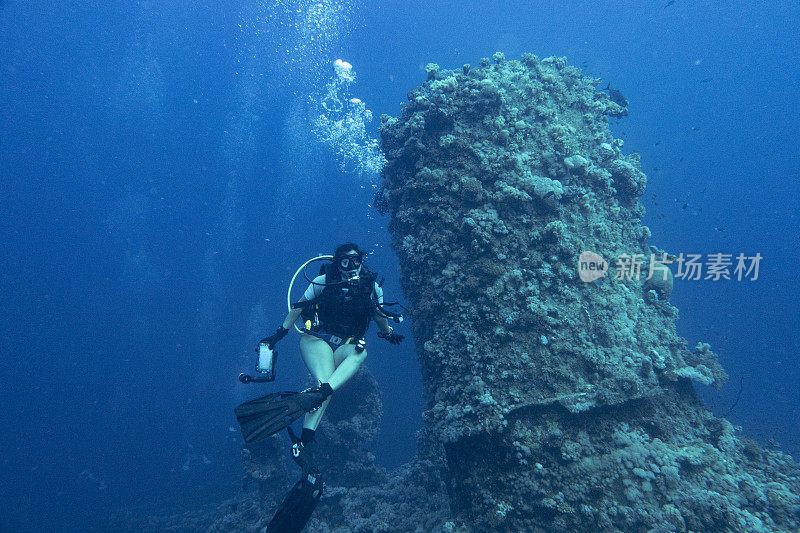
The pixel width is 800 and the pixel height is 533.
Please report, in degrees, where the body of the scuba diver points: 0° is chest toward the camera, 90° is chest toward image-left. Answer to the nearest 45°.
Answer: approximately 0°
